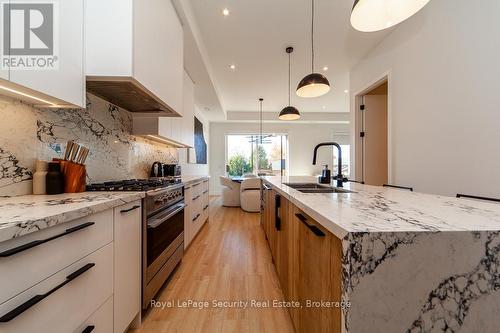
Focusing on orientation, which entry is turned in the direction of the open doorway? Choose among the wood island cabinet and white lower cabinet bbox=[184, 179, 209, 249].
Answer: the white lower cabinet

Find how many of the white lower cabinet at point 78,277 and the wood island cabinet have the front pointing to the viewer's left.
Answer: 1

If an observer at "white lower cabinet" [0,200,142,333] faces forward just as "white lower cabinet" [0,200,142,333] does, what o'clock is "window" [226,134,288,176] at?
The window is roughly at 9 o'clock from the white lower cabinet.

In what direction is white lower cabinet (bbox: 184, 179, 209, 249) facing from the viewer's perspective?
to the viewer's right

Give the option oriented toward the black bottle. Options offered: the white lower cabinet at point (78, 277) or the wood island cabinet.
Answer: the wood island cabinet

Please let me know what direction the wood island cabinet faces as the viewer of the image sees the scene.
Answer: facing to the left of the viewer

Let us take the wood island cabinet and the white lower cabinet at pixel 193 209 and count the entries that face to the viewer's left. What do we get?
1

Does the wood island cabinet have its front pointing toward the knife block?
yes

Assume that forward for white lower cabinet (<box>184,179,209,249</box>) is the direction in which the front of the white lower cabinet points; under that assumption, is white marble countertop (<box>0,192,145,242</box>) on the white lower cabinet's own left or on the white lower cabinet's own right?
on the white lower cabinet's own right
